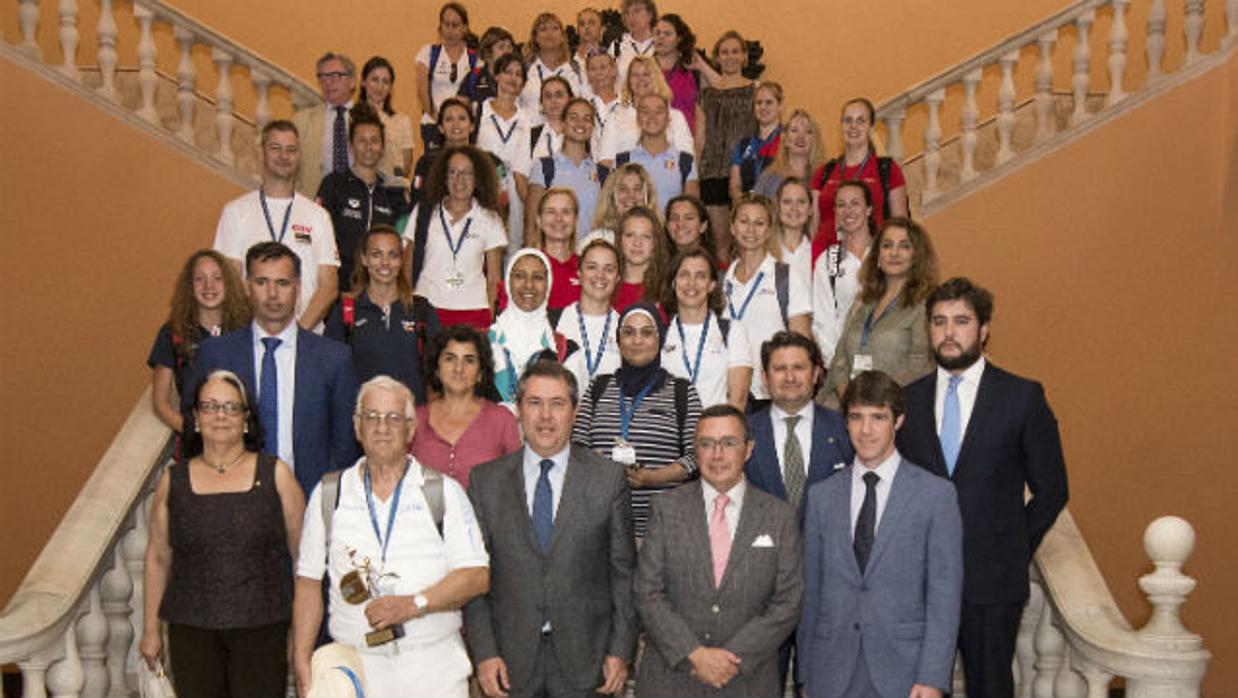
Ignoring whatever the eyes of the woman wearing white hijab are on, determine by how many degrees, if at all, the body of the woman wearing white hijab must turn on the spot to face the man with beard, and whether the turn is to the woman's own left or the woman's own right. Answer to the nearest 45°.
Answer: approximately 45° to the woman's own left

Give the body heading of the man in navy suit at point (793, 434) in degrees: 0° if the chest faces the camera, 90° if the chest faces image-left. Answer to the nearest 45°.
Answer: approximately 0°

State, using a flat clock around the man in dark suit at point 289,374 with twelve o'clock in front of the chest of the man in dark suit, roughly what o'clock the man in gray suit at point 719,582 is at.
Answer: The man in gray suit is roughly at 10 o'clock from the man in dark suit.

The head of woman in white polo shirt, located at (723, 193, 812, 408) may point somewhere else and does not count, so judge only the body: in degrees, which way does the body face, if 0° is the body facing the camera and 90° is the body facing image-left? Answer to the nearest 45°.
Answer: approximately 45°
